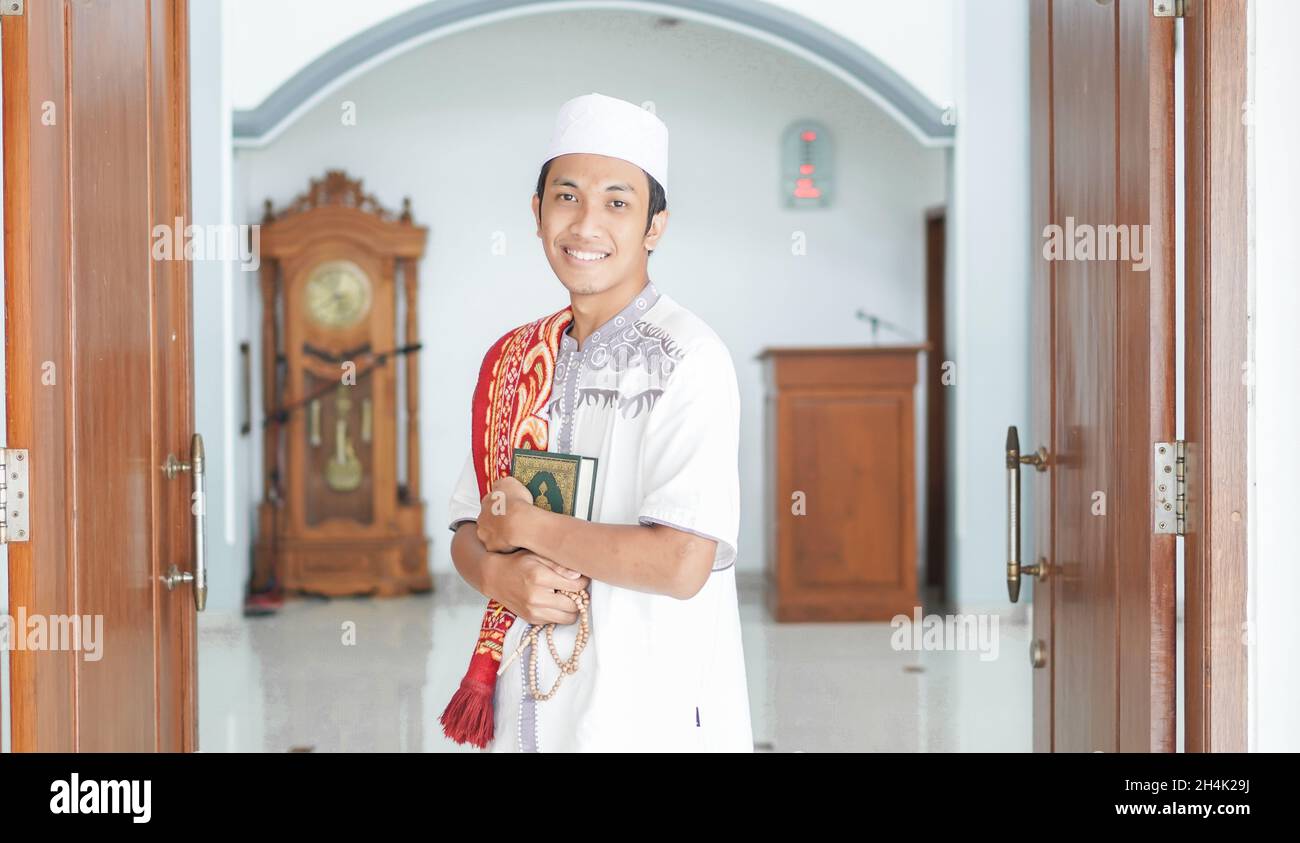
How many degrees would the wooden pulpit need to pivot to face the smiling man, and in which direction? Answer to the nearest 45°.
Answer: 0° — it already faces them

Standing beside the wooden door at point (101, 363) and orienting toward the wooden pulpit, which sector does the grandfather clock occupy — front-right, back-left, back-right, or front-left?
front-left

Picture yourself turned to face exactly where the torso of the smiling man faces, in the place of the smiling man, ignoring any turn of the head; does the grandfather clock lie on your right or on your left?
on your right

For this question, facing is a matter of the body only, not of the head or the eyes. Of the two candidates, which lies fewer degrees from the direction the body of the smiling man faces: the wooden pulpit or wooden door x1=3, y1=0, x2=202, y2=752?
the wooden door

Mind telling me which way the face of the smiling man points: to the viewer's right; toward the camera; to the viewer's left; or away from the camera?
toward the camera

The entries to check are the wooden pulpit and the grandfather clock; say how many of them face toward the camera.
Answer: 2

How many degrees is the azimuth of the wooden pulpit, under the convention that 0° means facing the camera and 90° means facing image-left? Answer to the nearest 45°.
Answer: approximately 0°

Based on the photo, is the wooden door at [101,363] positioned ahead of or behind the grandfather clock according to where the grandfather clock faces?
ahead

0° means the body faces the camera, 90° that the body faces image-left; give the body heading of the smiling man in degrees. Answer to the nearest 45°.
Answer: approximately 45°

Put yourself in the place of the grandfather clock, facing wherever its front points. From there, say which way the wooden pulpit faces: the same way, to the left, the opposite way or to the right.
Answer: the same way

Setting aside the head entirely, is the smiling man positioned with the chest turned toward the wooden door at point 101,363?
no

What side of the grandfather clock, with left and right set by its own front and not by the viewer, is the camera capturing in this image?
front

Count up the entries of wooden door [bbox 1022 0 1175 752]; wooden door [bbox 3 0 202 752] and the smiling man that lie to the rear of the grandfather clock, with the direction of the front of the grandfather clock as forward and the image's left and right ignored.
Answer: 0

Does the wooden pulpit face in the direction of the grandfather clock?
no

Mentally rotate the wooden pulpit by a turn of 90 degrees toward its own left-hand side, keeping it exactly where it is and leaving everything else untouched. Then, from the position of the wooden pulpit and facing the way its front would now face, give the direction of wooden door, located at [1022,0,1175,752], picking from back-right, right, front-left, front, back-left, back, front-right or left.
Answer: right

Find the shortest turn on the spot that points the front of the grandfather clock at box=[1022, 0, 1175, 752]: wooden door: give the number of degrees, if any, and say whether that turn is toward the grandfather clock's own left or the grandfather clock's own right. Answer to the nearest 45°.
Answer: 0° — it already faces it
